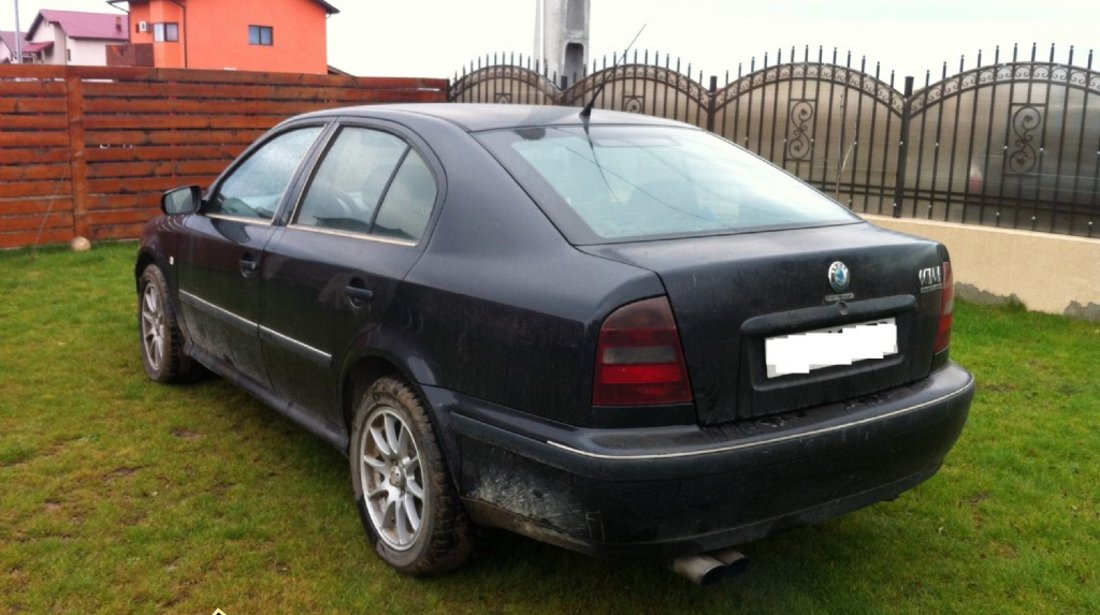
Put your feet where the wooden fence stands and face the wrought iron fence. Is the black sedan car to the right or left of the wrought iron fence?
right

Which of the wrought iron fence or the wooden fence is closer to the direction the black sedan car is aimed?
the wooden fence

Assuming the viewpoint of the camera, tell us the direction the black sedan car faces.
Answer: facing away from the viewer and to the left of the viewer

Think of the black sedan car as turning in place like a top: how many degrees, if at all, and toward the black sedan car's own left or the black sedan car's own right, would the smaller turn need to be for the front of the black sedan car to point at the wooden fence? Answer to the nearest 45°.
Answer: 0° — it already faces it

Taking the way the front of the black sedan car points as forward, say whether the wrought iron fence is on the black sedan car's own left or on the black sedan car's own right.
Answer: on the black sedan car's own right

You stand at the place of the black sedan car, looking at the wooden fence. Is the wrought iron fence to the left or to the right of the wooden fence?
right
